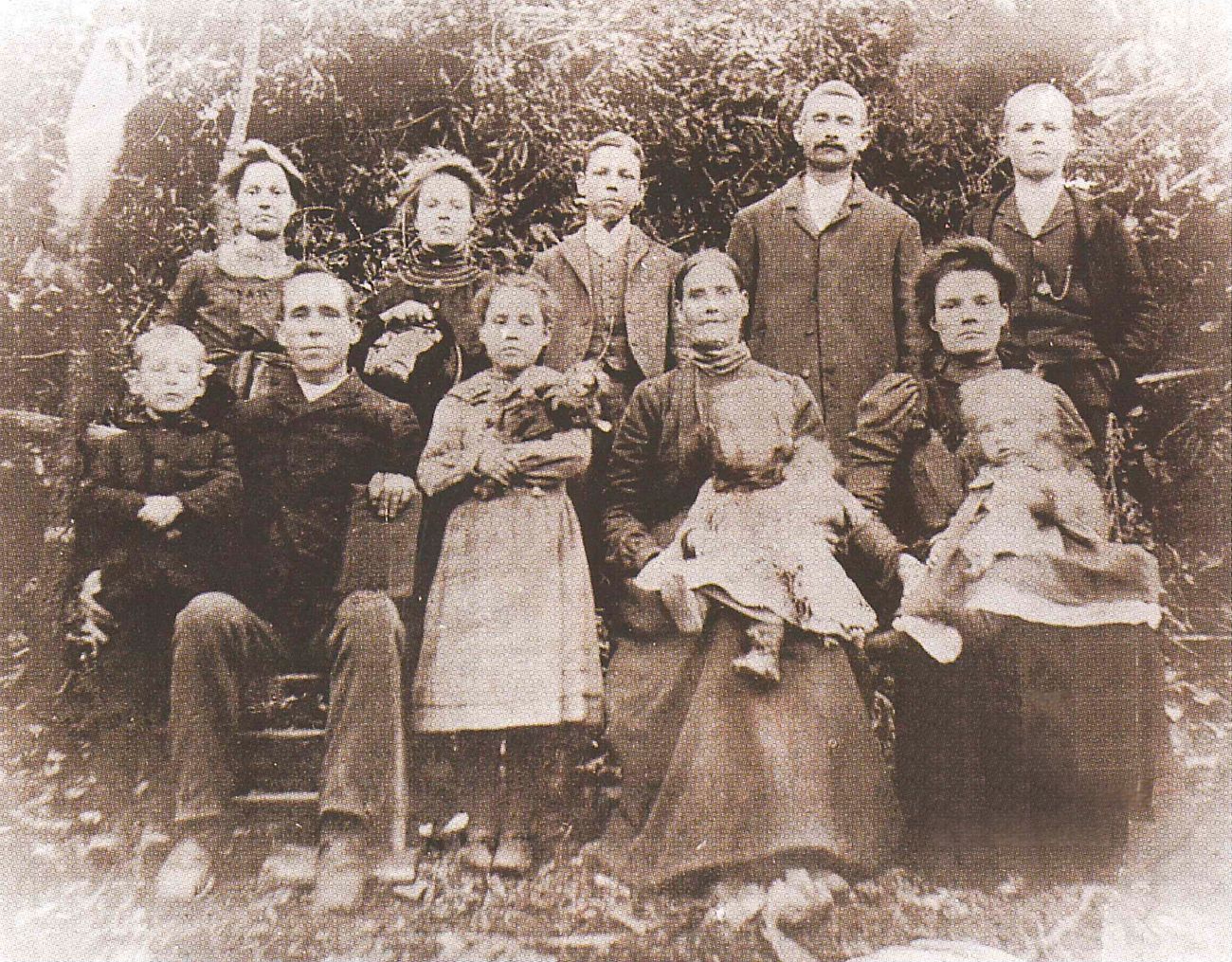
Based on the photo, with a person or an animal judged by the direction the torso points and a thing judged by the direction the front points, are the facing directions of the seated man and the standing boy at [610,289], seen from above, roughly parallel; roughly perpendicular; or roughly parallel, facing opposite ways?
roughly parallel

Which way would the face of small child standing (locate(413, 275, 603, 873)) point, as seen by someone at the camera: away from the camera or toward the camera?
toward the camera

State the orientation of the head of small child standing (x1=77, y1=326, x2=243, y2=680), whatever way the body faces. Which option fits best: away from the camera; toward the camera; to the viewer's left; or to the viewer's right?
toward the camera

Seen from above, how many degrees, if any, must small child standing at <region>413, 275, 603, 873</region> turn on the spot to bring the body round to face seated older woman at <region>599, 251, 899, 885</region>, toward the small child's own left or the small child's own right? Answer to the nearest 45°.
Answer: approximately 45° to the small child's own left

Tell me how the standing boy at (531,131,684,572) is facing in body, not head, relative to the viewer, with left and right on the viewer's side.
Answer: facing the viewer

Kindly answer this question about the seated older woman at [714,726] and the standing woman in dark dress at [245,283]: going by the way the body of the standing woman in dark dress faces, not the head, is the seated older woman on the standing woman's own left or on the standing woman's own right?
on the standing woman's own left

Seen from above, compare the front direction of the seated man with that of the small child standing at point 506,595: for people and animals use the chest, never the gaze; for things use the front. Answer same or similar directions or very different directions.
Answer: same or similar directions

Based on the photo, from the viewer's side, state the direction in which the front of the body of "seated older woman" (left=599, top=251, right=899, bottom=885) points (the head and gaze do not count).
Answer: toward the camera

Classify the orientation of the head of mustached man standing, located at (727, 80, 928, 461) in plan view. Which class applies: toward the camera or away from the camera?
toward the camera

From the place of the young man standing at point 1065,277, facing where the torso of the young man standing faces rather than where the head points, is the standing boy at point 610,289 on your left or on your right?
on your right

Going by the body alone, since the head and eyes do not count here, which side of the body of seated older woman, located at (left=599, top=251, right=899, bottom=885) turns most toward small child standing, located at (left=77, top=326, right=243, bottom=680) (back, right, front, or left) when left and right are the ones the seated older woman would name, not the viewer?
right

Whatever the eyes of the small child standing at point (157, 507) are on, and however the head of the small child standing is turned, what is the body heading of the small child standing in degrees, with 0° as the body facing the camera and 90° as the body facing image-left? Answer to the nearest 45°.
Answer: approximately 0°

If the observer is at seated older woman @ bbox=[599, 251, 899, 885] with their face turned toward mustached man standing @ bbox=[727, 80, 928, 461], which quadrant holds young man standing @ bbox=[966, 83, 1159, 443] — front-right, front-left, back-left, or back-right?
front-right

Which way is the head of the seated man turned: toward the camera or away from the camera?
toward the camera

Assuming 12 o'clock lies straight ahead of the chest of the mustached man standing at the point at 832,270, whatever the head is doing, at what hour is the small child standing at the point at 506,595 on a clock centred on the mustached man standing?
The small child standing is roughly at 2 o'clock from the mustached man standing.
